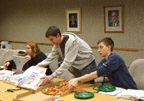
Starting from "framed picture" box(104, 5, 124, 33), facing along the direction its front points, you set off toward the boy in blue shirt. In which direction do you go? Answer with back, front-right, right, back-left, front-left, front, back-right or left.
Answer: front

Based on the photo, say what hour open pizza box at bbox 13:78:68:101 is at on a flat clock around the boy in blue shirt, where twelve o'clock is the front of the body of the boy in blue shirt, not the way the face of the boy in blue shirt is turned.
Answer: The open pizza box is roughly at 11 o'clock from the boy in blue shirt.

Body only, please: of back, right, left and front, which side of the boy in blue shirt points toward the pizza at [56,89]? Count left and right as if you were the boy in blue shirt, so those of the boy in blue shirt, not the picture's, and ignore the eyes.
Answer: front

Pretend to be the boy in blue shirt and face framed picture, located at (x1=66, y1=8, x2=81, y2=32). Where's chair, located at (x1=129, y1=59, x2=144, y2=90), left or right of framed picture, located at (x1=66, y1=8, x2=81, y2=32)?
right

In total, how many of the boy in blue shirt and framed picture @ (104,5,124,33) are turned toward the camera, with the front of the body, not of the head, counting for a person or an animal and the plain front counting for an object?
1

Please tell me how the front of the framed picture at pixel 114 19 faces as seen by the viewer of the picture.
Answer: facing the viewer

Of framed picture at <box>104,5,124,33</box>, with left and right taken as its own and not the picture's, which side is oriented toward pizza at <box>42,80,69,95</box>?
front

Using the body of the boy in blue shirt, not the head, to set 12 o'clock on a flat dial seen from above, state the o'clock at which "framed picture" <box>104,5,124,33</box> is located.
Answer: The framed picture is roughly at 3 o'clock from the boy in blue shirt.

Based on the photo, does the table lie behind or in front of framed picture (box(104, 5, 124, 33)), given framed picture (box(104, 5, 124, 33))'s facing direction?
in front

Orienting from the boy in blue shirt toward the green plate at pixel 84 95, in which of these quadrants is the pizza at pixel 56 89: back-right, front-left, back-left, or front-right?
front-right

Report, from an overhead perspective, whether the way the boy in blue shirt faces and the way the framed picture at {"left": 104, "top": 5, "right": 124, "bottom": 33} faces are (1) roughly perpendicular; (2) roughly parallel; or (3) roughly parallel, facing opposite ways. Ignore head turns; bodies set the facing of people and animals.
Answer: roughly perpendicular

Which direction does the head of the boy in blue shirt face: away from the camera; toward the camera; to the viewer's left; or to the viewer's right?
to the viewer's left

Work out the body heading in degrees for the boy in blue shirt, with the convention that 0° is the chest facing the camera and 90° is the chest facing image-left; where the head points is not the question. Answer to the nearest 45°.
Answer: approximately 90°

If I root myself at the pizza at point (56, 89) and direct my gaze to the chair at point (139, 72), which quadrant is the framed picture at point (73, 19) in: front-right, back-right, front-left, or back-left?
front-left

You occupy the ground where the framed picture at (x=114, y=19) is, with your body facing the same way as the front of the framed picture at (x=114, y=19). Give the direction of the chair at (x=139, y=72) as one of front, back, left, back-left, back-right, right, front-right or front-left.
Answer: front

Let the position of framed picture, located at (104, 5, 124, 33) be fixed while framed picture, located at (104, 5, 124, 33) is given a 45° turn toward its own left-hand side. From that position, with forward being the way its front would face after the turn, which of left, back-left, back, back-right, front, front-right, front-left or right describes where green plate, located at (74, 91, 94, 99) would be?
front-right
